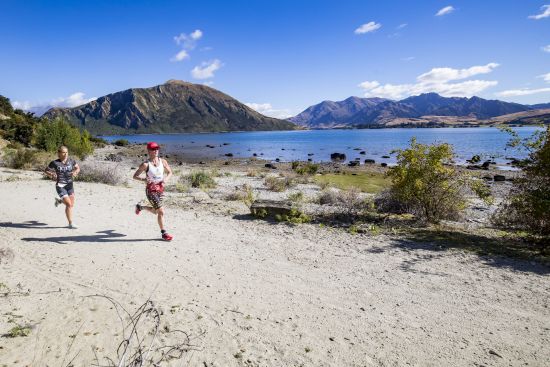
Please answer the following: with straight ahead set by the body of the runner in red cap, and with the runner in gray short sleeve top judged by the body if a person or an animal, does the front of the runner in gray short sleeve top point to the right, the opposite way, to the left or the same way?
the same way

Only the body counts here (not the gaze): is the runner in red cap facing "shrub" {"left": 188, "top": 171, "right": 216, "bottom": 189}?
no

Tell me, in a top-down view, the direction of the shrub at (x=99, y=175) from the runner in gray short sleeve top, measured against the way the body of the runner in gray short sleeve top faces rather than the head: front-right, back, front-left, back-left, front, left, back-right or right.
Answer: back-left

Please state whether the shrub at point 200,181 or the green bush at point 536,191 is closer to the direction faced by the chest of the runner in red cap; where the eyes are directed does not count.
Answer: the green bush

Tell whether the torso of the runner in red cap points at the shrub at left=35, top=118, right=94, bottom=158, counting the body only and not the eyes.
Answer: no

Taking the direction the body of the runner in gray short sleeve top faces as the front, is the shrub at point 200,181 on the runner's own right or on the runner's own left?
on the runner's own left

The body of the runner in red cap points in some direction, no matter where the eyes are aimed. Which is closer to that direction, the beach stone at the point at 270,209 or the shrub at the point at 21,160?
the beach stone

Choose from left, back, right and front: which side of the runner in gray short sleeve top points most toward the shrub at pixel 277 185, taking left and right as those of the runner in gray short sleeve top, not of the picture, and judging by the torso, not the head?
left

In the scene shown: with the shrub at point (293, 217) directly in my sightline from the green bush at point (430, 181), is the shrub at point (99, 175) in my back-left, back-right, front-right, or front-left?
front-right

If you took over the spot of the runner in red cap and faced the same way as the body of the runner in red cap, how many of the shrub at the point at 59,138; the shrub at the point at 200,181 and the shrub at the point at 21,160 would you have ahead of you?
0

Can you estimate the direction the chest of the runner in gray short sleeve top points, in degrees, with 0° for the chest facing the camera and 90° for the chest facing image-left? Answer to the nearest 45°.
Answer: approximately 315°

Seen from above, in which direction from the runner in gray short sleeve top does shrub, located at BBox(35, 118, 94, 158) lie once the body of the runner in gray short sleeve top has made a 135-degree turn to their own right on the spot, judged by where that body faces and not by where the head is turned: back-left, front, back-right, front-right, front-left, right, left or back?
right

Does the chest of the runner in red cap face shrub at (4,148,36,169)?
no

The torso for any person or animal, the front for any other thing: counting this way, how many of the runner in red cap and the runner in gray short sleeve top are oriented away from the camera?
0
